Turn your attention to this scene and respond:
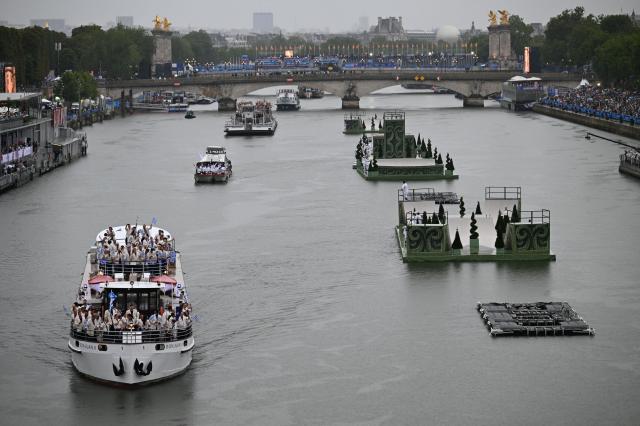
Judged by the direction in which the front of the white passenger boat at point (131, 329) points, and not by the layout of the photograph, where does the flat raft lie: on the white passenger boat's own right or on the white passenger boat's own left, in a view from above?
on the white passenger boat's own left

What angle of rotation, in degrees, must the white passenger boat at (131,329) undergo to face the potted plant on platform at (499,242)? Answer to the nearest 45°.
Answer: approximately 135° to its left

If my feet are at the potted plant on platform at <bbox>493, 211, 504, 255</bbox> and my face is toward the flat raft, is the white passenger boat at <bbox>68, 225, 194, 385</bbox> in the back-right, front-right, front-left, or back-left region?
front-right

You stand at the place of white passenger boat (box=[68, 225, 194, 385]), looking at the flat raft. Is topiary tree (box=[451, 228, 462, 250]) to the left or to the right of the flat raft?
left

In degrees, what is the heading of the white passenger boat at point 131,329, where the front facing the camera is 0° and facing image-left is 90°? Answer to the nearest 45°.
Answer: approximately 0°

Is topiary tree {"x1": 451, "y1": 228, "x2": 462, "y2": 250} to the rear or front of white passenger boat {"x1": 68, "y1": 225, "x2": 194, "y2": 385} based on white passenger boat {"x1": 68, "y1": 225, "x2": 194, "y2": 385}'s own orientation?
to the rear
